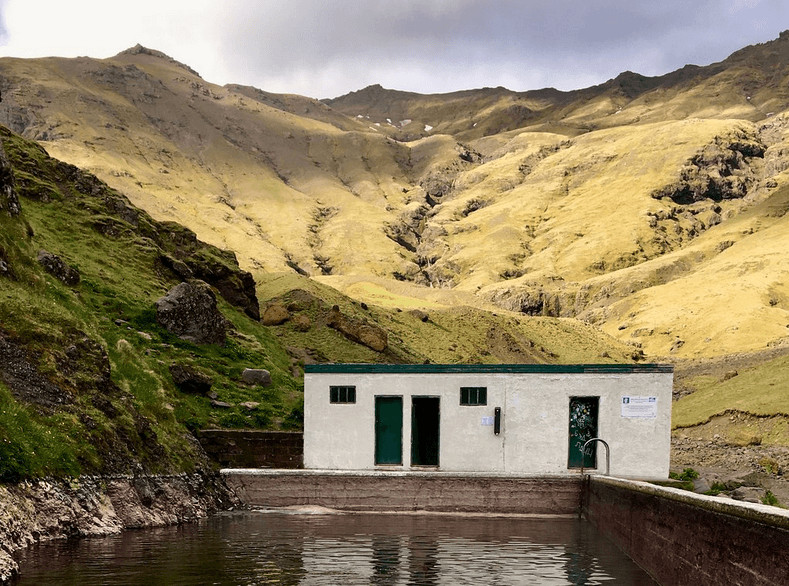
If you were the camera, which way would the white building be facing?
facing the viewer

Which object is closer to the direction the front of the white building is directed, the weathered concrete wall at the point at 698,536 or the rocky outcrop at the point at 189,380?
the weathered concrete wall

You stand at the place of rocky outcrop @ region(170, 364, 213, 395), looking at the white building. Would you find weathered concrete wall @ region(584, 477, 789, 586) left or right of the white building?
right

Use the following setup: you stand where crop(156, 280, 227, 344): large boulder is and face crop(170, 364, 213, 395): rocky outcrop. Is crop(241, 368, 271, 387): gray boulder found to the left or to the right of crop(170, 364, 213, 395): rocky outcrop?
left

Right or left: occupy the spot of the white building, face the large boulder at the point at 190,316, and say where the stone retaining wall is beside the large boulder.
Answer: left

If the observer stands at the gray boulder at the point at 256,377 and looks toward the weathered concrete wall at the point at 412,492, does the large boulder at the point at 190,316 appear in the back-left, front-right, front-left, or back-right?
back-right

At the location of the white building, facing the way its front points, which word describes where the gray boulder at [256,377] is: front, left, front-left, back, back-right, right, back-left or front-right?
back-right

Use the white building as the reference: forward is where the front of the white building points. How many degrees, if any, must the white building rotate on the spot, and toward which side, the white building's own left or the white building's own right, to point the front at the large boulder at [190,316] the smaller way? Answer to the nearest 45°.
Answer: approximately 135° to the white building's own right

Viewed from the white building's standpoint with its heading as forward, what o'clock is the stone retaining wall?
The stone retaining wall is roughly at 3 o'clock from the white building.

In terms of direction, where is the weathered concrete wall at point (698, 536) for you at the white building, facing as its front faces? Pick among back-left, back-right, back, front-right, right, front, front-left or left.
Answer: front

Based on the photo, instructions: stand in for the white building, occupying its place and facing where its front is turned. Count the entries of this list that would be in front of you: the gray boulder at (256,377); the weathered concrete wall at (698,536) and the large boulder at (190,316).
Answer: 1

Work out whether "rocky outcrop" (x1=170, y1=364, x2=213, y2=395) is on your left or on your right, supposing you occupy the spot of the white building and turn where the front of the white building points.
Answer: on your right
